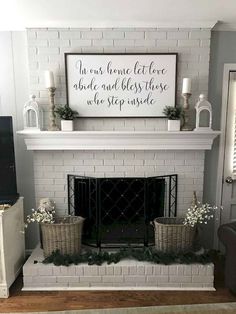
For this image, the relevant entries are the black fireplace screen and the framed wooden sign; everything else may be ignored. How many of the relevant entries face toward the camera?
2

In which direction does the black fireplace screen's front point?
toward the camera

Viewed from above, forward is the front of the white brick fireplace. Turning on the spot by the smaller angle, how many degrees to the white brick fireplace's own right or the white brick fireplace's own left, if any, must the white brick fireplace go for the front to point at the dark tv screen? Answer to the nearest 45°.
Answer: approximately 90° to the white brick fireplace's own right

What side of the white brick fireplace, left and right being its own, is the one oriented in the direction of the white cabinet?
right

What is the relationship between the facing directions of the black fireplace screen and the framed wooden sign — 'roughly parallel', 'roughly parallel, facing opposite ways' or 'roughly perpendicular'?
roughly parallel

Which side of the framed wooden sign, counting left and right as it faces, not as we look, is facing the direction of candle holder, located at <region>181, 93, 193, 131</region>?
left

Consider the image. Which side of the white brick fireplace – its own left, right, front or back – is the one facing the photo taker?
front

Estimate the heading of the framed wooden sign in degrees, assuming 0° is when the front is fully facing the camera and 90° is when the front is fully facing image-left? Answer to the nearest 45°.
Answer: approximately 0°

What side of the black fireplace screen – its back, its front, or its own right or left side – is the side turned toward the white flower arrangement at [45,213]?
right

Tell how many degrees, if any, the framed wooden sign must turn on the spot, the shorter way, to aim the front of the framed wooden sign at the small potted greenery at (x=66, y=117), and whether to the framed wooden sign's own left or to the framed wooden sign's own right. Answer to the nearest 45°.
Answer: approximately 90° to the framed wooden sign's own right
